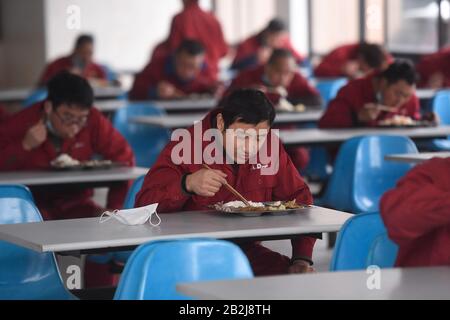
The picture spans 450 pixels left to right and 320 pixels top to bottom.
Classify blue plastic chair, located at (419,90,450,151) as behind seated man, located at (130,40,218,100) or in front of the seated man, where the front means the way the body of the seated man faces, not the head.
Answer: in front

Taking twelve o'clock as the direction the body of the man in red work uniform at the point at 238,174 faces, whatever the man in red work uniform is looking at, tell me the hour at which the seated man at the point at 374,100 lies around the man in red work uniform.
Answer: The seated man is roughly at 8 o'clock from the man in red work uniform.

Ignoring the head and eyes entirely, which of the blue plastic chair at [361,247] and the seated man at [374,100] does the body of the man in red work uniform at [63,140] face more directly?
the blue plastic chair

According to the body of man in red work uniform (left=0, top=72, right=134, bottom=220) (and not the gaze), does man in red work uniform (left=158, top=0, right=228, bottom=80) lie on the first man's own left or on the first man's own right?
on the first man's own left

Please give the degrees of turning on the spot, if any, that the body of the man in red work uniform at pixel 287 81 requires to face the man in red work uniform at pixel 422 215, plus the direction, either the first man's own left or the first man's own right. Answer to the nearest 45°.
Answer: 0° — they already face them

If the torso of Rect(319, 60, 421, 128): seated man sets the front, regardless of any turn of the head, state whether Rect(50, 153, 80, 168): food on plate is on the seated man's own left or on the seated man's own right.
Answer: on the seated man's own right

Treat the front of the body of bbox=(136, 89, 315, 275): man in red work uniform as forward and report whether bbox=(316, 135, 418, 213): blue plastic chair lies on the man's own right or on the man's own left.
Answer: on the man's own left
